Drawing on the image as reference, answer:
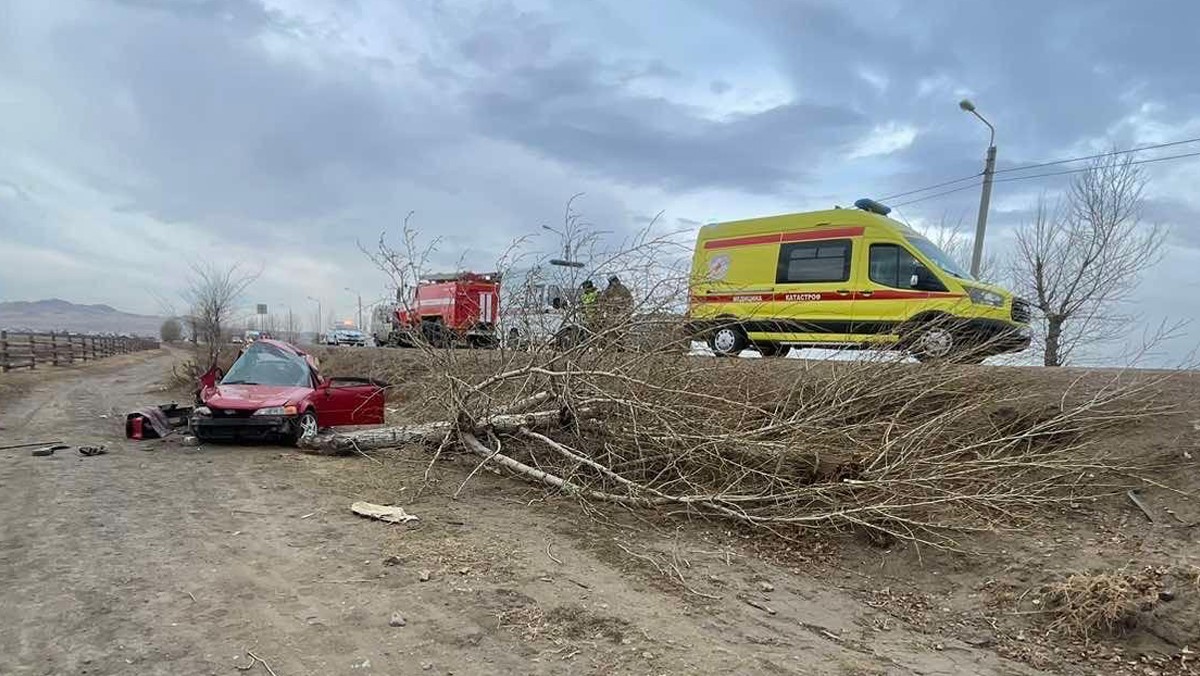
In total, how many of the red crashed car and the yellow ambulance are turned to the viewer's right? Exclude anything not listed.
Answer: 1

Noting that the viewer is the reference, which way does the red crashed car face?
facing the viewer and to the left of the viewer

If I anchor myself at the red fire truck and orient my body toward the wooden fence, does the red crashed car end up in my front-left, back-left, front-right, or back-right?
front-left

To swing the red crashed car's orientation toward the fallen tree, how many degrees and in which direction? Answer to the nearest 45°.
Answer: approximately 90° to its left

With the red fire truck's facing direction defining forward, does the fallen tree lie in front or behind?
behind

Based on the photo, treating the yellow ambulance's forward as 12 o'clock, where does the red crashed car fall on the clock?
The red crashed car is roughly at 5 o'clock from the yellow ambulance.

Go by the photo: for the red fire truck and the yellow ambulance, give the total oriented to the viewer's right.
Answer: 1

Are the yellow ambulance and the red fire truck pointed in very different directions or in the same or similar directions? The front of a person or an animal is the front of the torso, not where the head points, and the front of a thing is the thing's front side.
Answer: very different directions

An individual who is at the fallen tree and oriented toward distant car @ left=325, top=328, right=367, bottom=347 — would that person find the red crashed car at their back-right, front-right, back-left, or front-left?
front-left

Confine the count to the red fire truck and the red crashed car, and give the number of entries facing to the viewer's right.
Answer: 0

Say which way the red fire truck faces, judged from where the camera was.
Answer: facing away from the viewer and to the left of the viewer

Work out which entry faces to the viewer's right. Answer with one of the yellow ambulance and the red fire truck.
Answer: the yellow ambulance

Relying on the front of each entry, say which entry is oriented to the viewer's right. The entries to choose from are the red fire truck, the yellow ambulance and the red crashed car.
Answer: the yellow ambulance

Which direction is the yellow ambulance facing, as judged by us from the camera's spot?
facing to the right of the viewer

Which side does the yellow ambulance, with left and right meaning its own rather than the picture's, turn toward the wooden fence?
back

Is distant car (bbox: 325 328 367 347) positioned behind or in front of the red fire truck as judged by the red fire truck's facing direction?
in front
